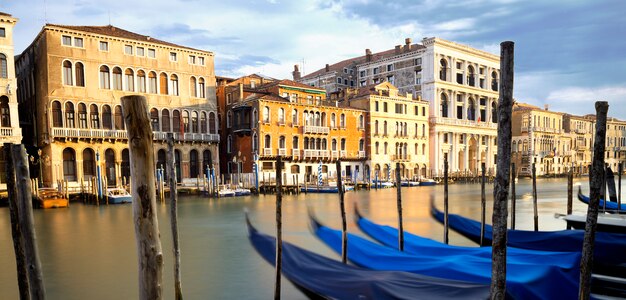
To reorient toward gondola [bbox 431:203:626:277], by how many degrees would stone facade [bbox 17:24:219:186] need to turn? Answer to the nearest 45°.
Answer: approximately 45° to its right

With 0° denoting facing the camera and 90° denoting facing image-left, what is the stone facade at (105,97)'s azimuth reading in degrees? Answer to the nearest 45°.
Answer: approximately 315°

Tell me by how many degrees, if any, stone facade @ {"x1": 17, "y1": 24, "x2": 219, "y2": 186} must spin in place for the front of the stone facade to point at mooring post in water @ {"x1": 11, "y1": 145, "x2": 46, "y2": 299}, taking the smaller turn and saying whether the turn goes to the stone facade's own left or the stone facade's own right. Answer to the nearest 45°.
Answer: approximately 45° to the stone facade's own right

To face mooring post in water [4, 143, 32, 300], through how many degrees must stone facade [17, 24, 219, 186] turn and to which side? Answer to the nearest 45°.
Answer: approximately 45° to its right
